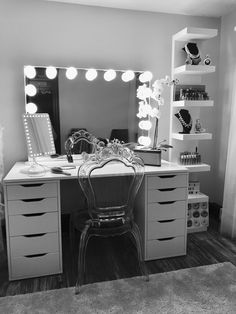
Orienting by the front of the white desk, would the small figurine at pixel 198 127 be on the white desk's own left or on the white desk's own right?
on the white desk's own left

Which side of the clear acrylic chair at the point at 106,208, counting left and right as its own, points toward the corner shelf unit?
right

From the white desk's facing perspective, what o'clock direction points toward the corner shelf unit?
The corner shelf unit is roughly at 8 o'clock from the white desk.

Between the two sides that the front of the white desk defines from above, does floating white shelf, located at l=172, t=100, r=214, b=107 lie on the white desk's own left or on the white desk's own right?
on the white desk's own left

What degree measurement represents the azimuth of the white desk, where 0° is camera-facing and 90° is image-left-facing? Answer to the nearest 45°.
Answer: approximately 0°

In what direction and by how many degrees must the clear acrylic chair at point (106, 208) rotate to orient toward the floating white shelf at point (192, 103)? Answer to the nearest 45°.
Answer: approximately 90° to its right

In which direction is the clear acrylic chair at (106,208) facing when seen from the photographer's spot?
facing away from the viewer and to the left of the viewer
